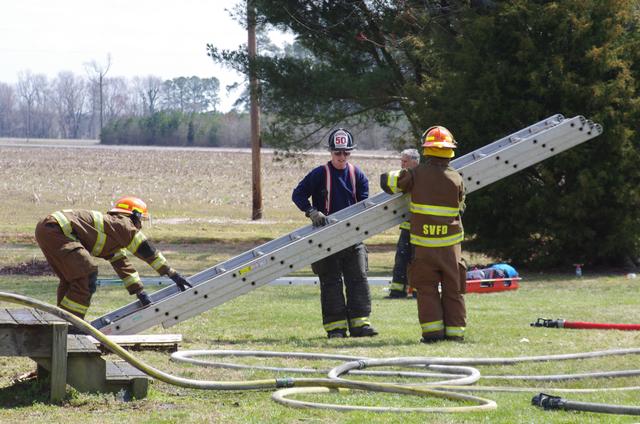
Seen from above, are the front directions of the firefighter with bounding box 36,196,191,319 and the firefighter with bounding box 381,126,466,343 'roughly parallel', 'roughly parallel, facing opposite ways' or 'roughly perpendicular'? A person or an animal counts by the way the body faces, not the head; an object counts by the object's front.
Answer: roughly perpendicular

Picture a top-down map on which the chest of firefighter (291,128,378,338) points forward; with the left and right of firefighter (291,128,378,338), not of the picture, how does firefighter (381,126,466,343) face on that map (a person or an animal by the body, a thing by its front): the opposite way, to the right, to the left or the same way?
the opposite way

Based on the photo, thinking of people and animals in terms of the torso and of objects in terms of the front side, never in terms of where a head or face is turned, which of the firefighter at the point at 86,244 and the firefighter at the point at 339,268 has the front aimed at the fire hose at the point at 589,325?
the firefighter at the point at 86,244

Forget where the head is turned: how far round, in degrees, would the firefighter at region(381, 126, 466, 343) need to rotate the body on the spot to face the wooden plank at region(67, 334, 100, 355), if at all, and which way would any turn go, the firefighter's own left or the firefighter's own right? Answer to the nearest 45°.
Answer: approximately 135° to the firefighter's own left

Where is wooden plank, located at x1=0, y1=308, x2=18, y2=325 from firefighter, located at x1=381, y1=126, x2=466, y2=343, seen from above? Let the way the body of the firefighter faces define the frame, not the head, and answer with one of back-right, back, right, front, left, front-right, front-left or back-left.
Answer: back-left

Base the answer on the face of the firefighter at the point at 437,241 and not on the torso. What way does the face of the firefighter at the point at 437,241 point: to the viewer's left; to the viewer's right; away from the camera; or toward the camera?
away from the camera

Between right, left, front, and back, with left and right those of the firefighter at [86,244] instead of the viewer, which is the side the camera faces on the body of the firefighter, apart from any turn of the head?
right

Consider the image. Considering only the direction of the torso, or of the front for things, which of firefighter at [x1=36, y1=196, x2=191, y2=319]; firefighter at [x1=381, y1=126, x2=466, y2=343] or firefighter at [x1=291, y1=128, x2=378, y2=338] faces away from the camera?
firefighter at [x1=381, y1=126, x2=466, y2=343]

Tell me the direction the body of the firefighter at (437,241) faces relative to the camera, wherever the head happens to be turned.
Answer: away from the camera

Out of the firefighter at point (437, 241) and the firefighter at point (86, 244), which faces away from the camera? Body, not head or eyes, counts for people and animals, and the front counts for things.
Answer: the firefighter at point (437, 241)

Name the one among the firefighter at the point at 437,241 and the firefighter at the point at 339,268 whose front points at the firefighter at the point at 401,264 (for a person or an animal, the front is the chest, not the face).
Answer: the firefighter at the point at 437,241

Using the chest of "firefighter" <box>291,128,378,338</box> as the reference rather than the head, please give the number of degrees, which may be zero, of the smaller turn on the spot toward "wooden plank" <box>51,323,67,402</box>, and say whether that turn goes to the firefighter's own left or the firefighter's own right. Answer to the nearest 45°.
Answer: approximately 45° to the firefighter's own right

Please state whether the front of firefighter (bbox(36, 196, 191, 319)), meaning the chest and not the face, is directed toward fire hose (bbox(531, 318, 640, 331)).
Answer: yes

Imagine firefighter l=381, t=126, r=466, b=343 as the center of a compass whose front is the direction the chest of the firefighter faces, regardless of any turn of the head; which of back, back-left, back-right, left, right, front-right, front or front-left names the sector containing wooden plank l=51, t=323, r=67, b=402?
back-left
